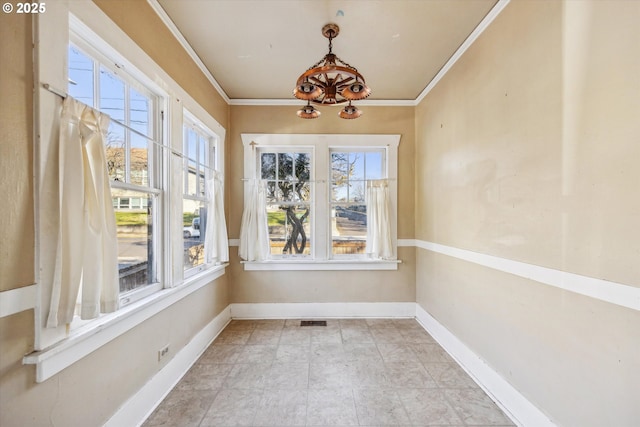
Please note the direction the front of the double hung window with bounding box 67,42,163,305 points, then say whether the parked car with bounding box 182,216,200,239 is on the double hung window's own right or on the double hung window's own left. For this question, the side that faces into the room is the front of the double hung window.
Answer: on the double hung window's own left

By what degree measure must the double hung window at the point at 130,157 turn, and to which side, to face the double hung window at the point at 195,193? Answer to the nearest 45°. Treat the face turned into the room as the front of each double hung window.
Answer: approximately 90° to its left

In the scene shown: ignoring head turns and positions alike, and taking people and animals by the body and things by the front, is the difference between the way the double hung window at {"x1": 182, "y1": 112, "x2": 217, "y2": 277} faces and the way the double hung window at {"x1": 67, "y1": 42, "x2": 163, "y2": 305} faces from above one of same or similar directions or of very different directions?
same or similar directions

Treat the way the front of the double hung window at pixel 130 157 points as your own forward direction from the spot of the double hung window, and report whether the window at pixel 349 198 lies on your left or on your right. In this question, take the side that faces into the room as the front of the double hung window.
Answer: on your left

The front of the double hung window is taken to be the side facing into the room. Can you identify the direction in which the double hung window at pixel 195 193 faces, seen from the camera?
facing the viewer and to the right of the viewer

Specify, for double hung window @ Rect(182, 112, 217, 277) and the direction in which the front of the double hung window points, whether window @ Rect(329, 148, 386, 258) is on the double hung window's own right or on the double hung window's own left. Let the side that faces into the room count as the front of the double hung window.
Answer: on the double hung window's own left

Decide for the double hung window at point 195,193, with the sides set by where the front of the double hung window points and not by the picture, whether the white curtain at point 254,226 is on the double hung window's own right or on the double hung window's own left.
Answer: on the double hung window's own left

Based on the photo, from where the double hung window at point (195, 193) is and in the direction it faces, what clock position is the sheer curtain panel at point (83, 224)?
The sheer curtain panel is roughly at 2 o'clock from the double hung window.

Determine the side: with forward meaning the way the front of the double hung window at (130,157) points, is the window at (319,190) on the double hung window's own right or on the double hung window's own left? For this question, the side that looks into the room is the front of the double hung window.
on the double hung window's own left

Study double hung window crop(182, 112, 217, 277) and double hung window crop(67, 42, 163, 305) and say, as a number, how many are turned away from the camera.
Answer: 0

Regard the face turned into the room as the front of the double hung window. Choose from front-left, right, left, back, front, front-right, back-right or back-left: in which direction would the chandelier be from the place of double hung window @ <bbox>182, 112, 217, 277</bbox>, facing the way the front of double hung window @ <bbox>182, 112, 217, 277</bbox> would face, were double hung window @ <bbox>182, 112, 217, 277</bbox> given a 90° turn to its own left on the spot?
right
